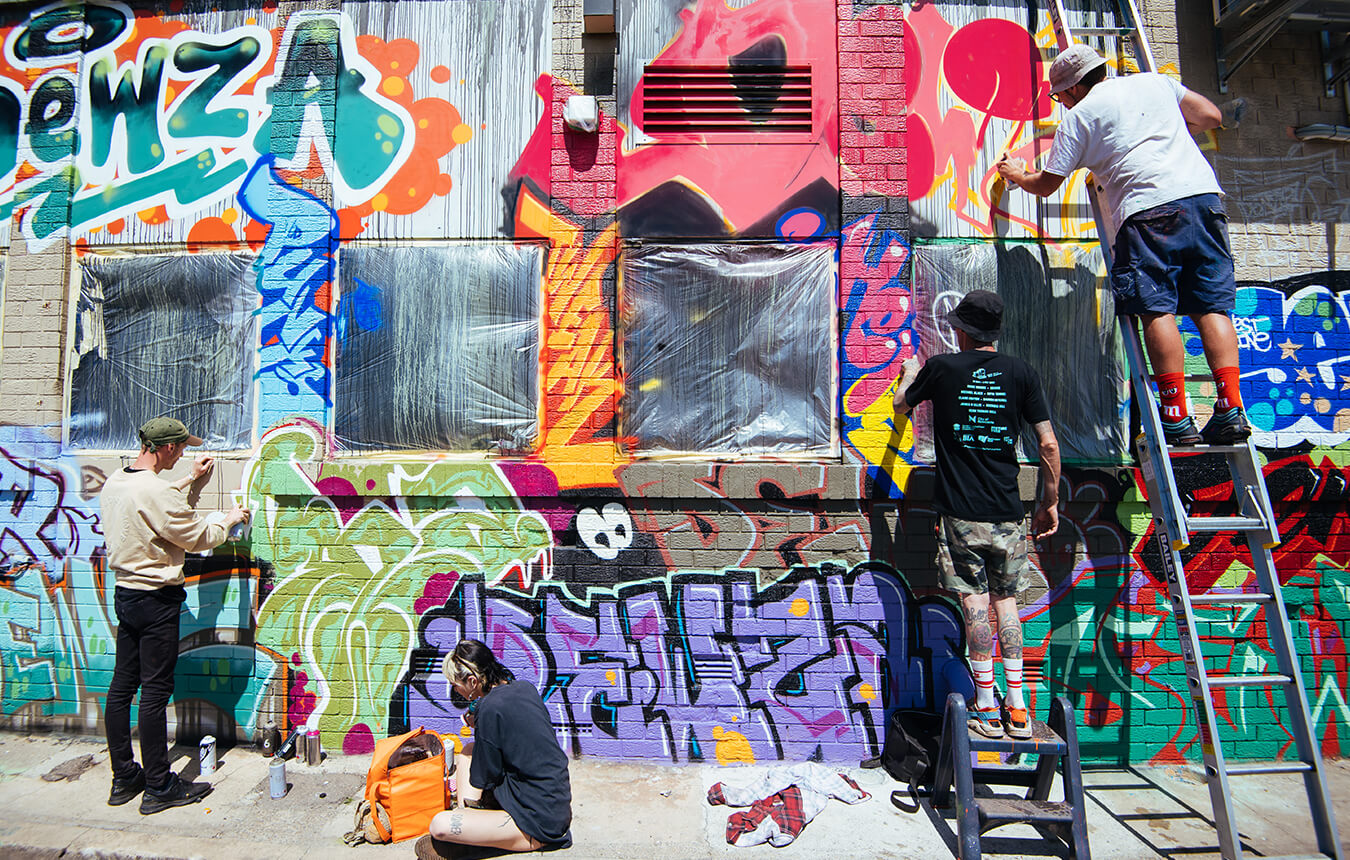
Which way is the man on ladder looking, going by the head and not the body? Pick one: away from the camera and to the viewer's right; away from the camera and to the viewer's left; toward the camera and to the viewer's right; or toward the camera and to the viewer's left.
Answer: away from the camera and to the viewer's left

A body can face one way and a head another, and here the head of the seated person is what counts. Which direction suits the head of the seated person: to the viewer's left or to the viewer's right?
to the viewer's left

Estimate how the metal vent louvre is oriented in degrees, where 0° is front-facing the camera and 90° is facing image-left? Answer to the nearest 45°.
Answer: approximately 0°

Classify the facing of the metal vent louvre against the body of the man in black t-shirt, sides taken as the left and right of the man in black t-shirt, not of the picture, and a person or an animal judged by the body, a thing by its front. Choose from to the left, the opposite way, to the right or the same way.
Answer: the opposite way

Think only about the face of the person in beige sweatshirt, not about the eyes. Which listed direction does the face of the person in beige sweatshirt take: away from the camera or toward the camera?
away from the camera

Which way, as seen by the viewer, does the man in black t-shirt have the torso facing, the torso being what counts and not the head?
away from the camera

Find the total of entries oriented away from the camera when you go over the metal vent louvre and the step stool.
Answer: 0

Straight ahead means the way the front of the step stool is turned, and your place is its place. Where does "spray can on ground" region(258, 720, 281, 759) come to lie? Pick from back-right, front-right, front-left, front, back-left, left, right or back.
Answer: right

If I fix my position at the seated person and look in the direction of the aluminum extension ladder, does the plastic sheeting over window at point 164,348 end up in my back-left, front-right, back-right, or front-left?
back-left
